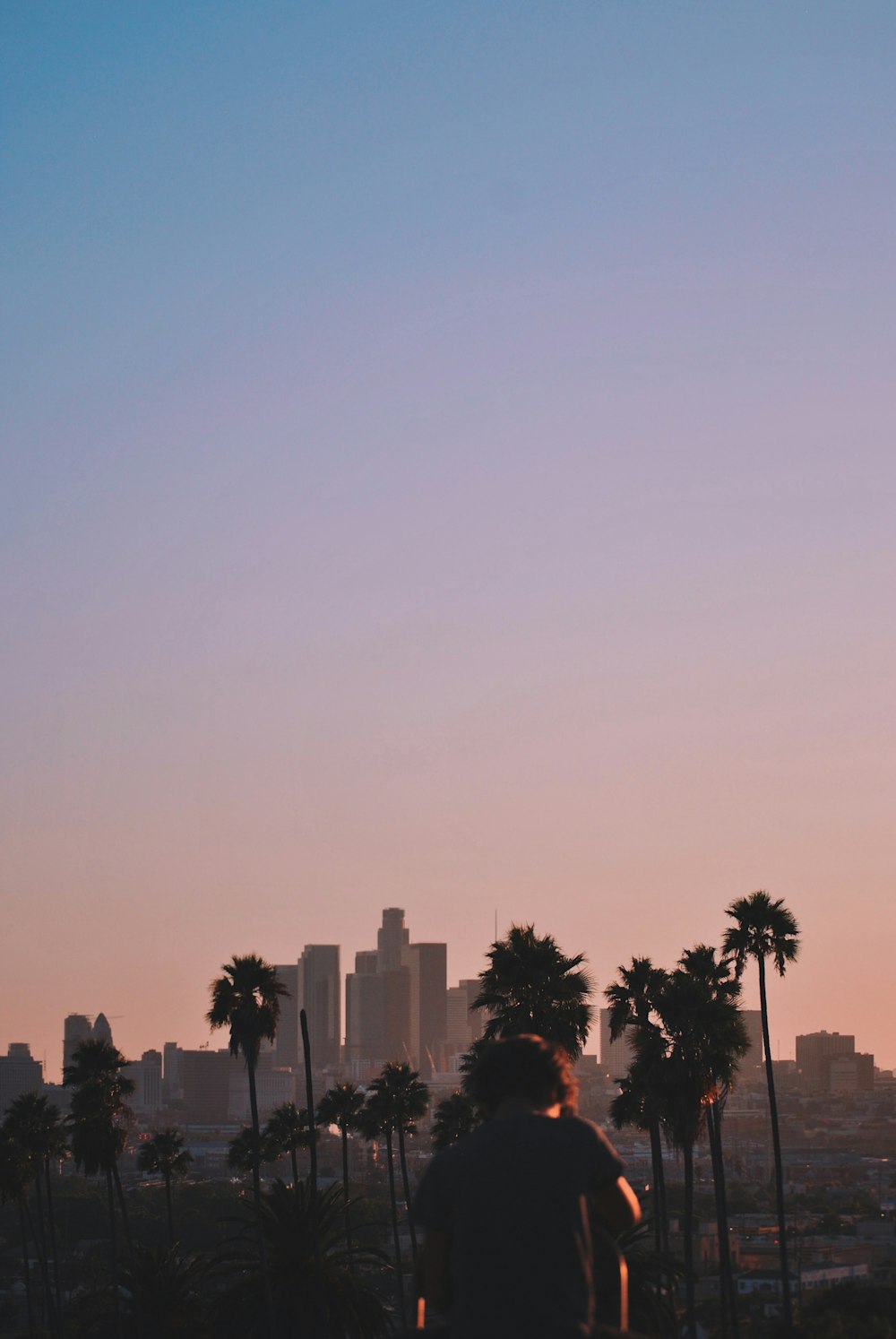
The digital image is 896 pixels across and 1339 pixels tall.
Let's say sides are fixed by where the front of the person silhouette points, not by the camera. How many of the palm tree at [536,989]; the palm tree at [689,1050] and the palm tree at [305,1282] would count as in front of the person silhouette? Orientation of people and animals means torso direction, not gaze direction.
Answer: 3

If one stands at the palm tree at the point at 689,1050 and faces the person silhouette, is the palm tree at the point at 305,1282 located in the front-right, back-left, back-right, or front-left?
front-right

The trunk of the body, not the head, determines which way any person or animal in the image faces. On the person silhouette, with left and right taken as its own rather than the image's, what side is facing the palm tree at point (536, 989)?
front

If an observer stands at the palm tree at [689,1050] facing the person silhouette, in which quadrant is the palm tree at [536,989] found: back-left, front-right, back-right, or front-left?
front-right

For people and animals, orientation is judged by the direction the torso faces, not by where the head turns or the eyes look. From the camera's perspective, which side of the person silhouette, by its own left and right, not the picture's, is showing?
back

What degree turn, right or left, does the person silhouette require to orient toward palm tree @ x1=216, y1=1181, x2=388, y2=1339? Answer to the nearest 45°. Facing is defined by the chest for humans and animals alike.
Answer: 0° — it already faces it

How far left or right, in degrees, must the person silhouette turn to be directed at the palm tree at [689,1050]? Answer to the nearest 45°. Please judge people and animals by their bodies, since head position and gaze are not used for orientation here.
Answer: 0° — it already faces it
